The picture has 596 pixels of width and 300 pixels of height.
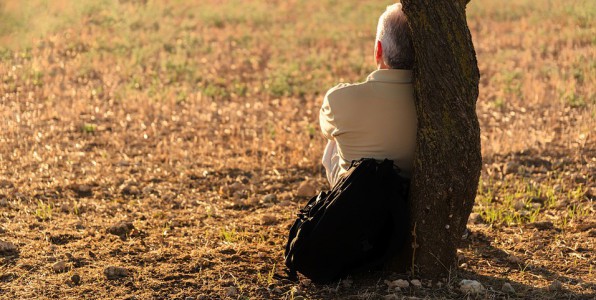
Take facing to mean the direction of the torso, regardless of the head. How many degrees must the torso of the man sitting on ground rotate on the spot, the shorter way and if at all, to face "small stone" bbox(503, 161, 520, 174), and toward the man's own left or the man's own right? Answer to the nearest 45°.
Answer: approximately 45° to the man's own right

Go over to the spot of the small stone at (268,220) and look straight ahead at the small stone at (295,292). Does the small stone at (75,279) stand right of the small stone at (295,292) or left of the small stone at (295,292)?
right

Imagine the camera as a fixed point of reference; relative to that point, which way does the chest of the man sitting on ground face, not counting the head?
away from the camera

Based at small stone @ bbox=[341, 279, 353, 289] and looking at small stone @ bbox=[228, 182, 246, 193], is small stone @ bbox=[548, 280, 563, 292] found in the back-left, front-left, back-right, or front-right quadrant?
back-right

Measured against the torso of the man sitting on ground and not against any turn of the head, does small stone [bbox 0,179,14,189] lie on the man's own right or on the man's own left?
on the man's own left

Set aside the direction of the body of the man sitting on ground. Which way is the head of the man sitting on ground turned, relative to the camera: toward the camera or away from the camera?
away from the camera

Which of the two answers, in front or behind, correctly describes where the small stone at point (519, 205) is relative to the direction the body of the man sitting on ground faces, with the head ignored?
in front

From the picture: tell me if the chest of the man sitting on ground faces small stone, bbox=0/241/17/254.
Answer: no

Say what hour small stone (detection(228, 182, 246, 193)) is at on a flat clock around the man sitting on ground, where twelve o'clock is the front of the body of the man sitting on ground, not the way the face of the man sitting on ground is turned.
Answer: The small stone is roughly at 11 o'clock from the man sitting on ground.
